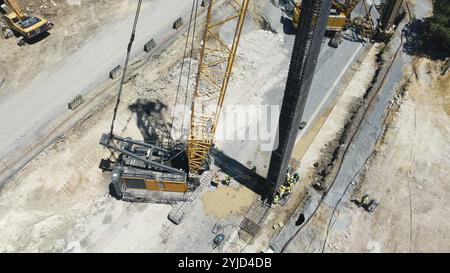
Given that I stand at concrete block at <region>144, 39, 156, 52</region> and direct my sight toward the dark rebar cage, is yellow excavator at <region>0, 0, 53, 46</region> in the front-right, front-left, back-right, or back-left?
back-right

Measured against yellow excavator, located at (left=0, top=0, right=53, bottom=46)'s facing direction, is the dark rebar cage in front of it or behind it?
behind

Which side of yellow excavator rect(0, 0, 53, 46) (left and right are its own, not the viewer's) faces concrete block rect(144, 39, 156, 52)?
back

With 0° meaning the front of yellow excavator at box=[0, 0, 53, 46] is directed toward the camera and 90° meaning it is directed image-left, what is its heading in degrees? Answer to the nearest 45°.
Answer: approximately 135°
